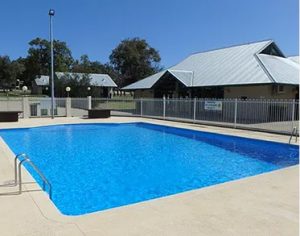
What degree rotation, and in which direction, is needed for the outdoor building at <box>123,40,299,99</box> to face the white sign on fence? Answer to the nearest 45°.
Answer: approximately 45° to its left

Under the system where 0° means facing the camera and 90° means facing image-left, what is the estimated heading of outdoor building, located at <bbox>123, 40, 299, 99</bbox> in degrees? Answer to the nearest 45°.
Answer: approximately 45°
